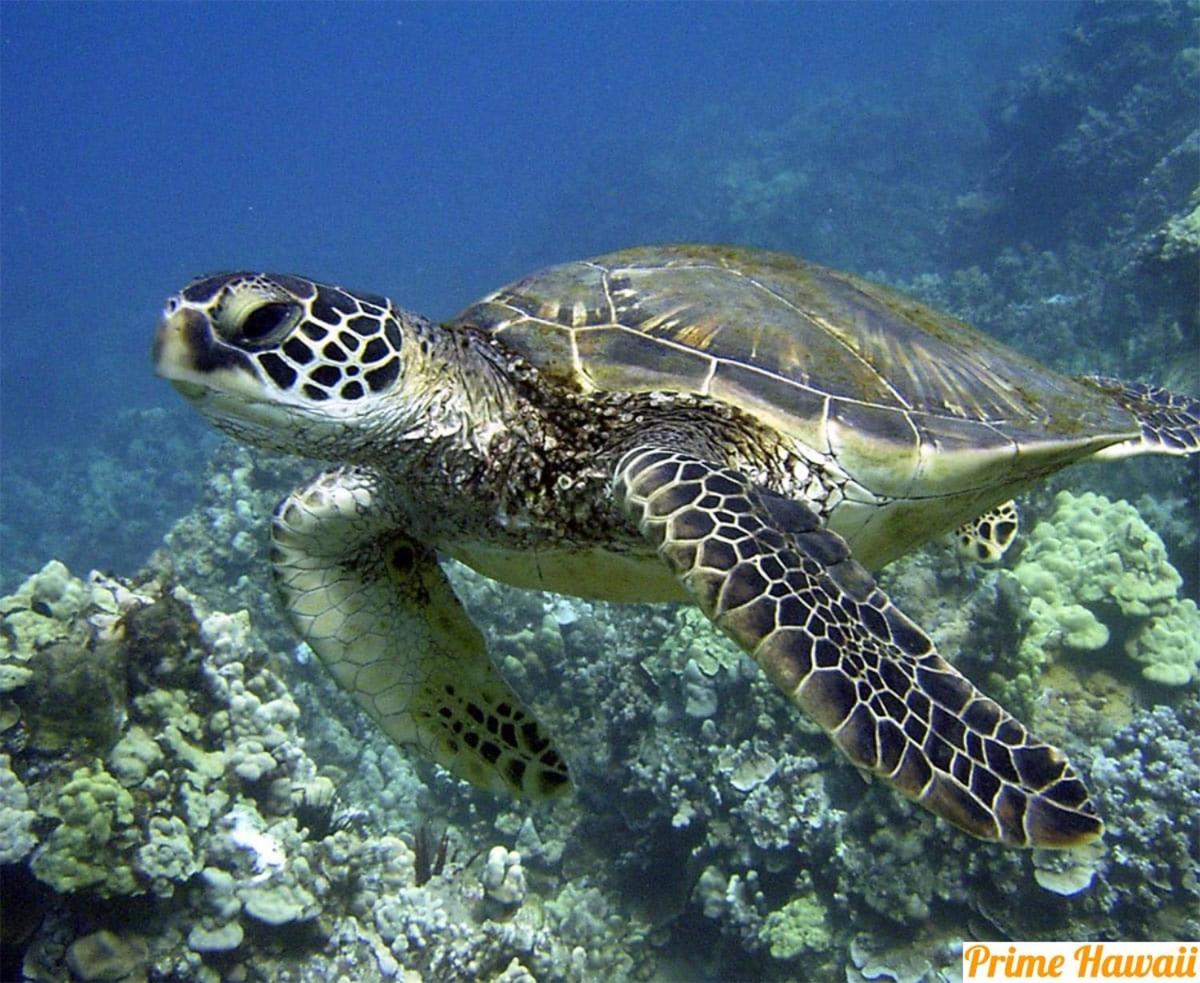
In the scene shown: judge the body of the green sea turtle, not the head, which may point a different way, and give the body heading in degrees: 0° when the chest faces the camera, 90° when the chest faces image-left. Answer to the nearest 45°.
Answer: approximately 45°

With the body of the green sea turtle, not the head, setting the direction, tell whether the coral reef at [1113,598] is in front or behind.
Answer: behind
